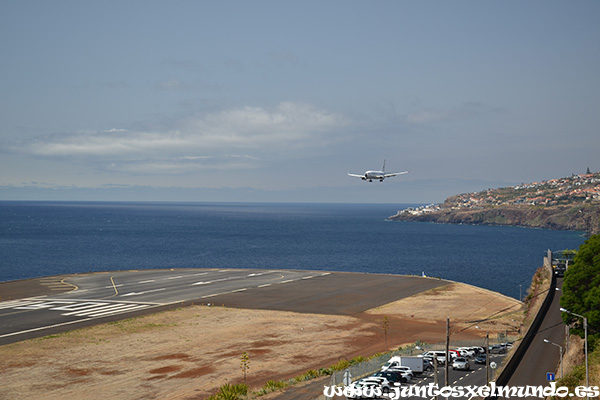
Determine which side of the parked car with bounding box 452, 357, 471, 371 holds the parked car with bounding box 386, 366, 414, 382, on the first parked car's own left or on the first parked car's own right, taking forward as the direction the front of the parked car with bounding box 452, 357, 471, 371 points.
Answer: on the first parked car's own right
